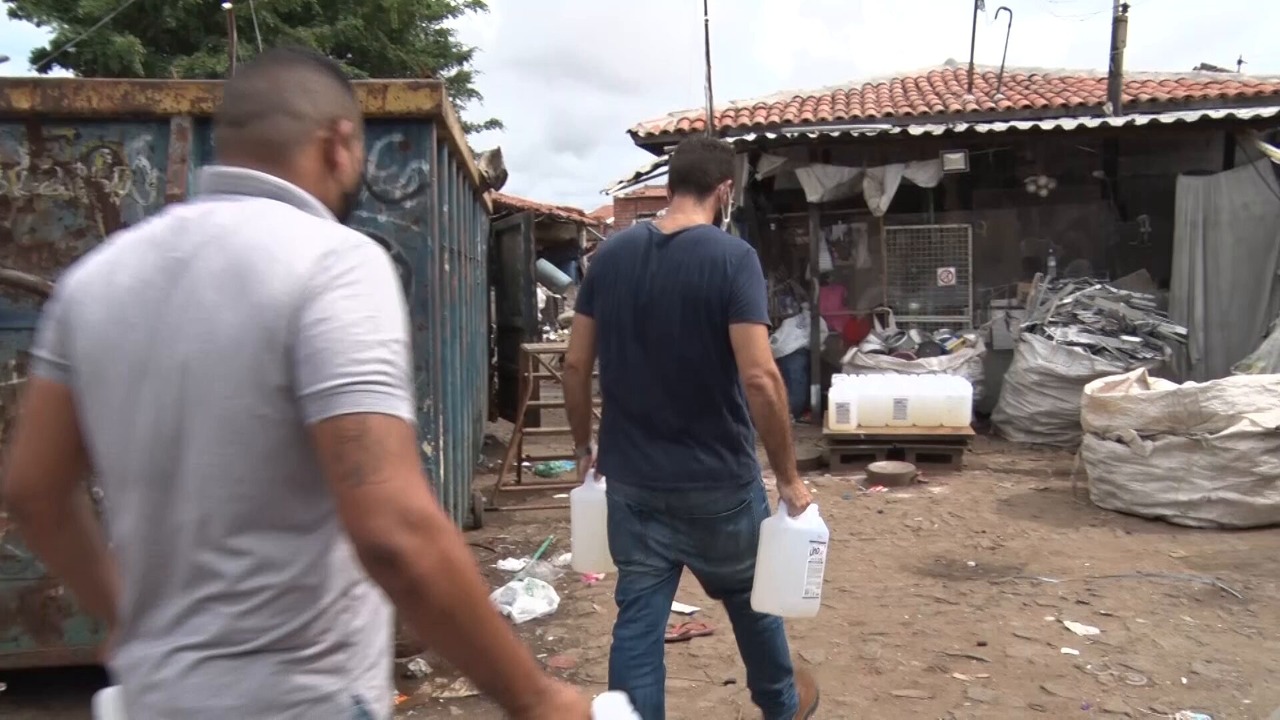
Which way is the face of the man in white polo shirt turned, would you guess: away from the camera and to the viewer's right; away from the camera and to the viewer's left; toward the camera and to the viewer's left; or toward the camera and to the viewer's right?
away from the camera and to the viewer's right

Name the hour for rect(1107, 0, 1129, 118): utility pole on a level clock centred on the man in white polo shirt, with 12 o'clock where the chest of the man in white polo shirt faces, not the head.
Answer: The utility pole is roughly at 12 o'clock from the man in white polo shirt.

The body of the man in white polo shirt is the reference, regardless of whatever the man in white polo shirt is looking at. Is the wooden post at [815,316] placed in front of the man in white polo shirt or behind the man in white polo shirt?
in front

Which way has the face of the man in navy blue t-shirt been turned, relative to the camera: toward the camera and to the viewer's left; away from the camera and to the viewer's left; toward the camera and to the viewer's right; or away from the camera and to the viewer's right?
away from the camera and to the viewer's right

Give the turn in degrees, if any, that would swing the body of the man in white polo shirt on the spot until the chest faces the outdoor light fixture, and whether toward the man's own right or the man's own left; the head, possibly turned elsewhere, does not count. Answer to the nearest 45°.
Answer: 0° — they already face it

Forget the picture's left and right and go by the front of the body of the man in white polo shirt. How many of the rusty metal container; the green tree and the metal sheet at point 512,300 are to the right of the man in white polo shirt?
0

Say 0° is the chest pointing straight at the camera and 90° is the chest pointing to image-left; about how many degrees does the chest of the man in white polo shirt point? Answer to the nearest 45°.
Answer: approximately 225°

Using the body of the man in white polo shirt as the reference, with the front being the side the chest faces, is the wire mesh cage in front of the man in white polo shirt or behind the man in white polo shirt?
in front

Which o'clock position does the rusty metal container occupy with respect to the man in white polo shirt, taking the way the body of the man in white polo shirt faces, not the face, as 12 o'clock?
The rusty metal container is roughly at 10 o'clock from the man in white polo shirt.

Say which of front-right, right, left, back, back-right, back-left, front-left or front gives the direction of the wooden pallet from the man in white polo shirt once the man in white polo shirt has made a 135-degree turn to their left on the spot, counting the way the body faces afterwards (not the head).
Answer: back-right

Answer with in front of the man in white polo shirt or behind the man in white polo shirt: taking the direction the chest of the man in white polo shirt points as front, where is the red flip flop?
in front
